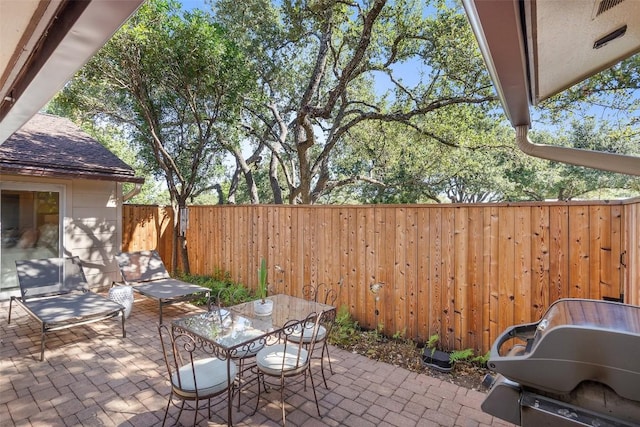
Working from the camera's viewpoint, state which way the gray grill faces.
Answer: facing to the left of the viewer

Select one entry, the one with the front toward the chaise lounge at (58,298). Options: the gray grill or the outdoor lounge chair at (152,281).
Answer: the gray grill

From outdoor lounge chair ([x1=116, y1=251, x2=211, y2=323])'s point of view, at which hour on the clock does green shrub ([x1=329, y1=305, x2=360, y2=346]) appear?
The green shrub is roughly at 12 o'clock from the outdoor lounge chair.

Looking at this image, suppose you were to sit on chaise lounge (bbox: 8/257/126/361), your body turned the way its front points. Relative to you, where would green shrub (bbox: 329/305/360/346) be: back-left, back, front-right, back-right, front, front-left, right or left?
front

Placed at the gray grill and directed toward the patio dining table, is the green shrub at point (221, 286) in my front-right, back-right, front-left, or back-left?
front-right

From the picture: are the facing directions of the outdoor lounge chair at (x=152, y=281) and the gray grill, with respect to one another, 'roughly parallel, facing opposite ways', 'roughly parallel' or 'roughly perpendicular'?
roughly parallel, facing opposite ways

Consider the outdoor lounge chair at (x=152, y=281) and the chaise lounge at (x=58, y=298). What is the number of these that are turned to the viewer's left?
0

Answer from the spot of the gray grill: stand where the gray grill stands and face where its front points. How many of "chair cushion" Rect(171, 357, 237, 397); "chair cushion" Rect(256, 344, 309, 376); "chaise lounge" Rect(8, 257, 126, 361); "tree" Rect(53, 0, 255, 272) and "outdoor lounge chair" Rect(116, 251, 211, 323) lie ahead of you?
5

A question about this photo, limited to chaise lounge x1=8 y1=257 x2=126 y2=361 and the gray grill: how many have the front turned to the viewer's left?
1

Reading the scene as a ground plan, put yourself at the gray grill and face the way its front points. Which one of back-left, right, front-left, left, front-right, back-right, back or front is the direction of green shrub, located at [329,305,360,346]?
front-right

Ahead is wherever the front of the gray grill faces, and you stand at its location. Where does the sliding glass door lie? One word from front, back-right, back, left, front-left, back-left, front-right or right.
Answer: front

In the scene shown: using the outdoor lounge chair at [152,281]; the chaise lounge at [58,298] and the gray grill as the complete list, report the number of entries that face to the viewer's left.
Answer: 1

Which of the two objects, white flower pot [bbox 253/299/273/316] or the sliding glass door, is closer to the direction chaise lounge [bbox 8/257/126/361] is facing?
the white flower pot

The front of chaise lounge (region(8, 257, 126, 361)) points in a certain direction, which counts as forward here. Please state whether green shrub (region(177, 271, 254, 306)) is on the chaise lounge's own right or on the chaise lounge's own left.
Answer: on the chaise lounge's own left

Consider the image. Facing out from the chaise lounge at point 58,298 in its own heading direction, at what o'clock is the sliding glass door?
The sliding glass door is roughly at 7 o'clock from the chaise lounge.

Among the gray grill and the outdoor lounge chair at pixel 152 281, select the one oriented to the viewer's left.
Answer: the gray grill

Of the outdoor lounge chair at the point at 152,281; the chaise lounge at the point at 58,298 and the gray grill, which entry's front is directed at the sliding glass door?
the gray grill

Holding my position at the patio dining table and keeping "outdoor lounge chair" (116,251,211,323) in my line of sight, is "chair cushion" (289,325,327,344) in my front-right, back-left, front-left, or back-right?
back-right
